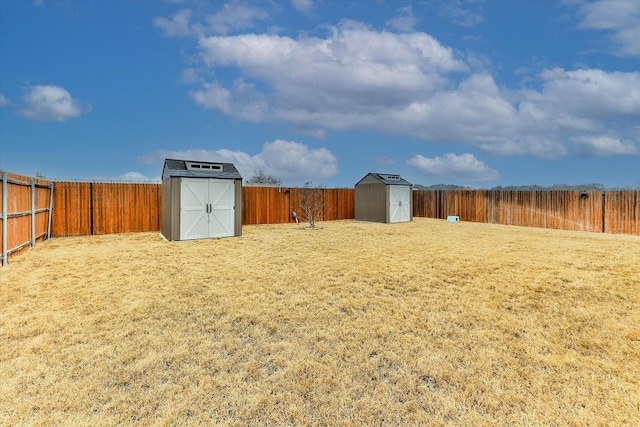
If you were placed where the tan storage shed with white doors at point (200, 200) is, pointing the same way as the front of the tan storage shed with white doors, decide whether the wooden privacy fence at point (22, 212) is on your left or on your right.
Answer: on your right

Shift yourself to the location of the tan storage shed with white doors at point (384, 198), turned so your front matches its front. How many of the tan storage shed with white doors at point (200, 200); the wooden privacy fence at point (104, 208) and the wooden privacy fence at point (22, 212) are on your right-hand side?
3

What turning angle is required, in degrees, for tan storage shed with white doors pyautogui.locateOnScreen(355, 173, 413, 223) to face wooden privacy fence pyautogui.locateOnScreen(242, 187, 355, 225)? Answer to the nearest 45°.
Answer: approximately 135° to its right

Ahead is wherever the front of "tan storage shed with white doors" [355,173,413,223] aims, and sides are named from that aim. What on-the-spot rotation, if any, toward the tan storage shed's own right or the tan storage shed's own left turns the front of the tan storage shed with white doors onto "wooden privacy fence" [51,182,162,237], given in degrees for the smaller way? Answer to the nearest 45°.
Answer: approximately 90° to the tan storage shed's own right

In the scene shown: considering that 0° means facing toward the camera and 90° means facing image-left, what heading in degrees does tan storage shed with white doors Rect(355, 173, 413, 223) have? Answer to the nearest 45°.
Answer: approximately 315°

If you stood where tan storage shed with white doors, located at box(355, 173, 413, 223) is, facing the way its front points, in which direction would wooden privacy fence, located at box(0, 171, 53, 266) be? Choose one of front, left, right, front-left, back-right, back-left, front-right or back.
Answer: right

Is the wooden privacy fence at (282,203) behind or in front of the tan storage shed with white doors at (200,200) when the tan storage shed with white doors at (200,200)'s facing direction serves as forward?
behind

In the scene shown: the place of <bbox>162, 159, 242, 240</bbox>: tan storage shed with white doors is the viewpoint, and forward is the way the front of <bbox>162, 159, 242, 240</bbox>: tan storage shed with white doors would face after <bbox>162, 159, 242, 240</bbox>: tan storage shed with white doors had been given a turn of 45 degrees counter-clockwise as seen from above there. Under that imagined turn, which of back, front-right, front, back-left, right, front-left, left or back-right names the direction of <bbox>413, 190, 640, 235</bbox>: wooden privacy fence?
front-left

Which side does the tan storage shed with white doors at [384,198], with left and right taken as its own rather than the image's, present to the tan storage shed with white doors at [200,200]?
right
